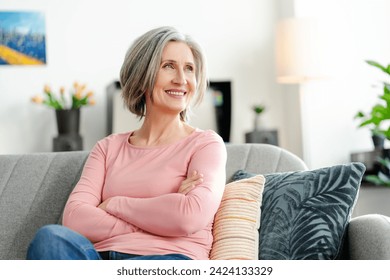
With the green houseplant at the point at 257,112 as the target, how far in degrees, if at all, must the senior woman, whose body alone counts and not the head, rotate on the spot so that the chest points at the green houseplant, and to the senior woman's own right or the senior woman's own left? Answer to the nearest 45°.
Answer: approximately 180°

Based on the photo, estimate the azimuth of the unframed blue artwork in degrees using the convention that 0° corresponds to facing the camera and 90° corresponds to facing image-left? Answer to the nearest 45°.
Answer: approximately 0°

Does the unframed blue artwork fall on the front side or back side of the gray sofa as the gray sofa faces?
on the back side

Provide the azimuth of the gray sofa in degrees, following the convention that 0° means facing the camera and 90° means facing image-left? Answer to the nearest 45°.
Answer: approximately 0°

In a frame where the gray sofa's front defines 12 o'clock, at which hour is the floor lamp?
The floor lamp is roughly at 7 o'clock from the gray sofa.

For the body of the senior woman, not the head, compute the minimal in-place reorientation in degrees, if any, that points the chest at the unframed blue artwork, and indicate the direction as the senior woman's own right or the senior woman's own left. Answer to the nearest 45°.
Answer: approximately 180°
